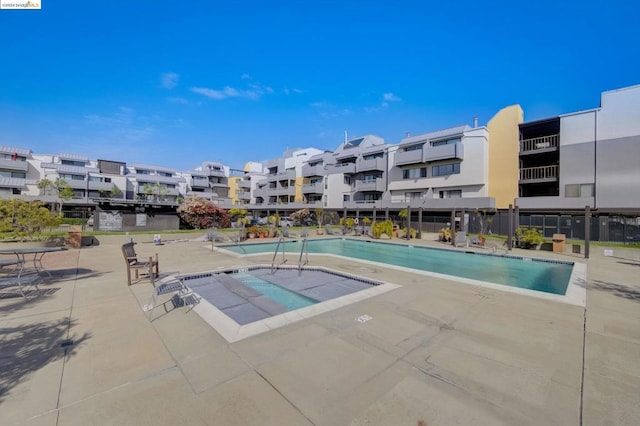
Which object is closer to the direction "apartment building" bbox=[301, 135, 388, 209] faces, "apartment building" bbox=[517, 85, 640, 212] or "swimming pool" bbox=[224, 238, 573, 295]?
the swimming pool

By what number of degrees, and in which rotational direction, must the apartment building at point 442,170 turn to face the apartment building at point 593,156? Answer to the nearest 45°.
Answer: approximately 135° to its left

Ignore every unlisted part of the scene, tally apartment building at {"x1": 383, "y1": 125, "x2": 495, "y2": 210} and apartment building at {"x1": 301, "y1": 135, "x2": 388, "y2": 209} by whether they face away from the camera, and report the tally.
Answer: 0

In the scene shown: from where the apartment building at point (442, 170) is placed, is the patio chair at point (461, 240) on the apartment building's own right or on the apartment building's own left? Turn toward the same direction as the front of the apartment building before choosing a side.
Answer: on the apartment building's own left

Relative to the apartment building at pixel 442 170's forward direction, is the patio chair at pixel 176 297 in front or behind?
in front

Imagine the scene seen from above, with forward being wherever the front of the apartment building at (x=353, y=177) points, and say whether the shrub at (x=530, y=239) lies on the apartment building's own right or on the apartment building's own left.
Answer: on the apartment building's own left

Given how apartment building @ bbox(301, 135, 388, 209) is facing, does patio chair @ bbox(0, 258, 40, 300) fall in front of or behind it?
in front

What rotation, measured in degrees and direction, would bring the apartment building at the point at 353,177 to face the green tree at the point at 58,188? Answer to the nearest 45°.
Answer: approximately 45° to its right

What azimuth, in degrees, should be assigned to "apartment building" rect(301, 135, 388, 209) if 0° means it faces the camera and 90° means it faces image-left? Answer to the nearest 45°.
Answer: approximately 45°

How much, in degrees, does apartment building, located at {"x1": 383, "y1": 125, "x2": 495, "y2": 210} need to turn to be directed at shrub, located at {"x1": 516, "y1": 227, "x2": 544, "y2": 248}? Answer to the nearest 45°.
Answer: approximately 45° to its left

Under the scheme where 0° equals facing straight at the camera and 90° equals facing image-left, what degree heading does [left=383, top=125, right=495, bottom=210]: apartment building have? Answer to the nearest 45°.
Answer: approximately 45°

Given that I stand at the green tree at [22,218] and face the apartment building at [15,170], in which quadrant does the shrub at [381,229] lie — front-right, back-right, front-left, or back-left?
back-right

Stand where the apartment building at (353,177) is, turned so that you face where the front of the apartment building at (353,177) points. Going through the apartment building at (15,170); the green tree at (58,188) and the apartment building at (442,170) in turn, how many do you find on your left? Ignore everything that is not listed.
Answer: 1

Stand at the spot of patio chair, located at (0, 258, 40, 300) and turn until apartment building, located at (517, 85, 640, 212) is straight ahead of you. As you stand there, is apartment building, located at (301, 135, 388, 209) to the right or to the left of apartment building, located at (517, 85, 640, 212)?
left

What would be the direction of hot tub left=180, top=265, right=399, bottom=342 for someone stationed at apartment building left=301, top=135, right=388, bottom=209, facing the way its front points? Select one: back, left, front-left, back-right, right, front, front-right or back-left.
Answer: front-left
